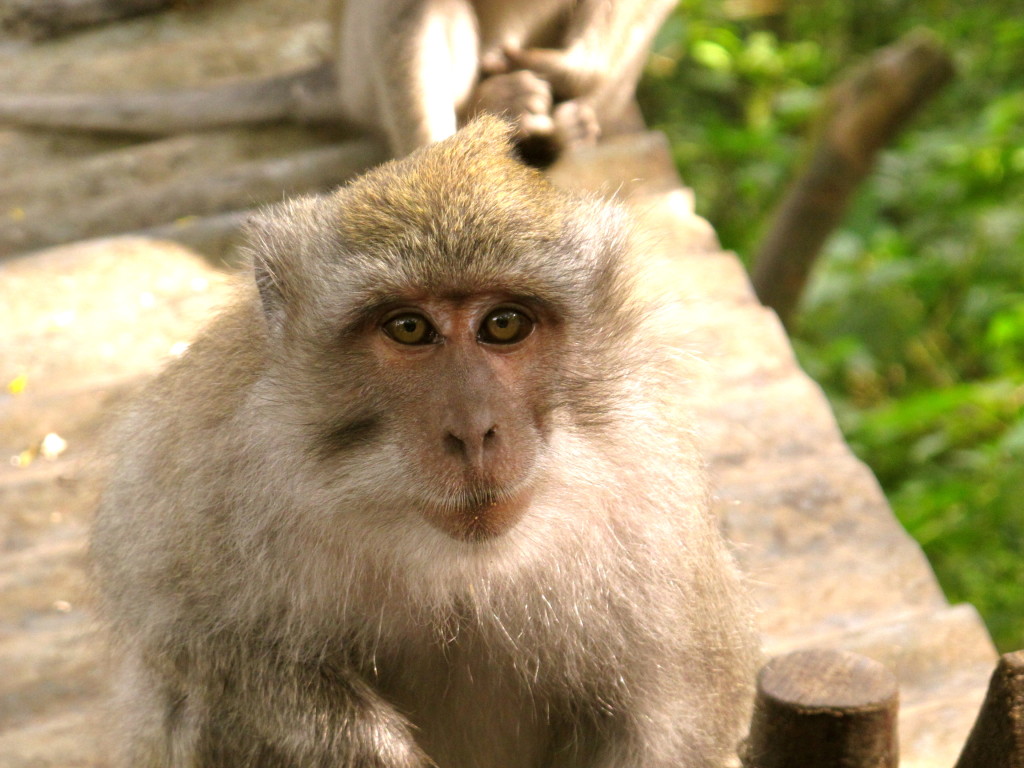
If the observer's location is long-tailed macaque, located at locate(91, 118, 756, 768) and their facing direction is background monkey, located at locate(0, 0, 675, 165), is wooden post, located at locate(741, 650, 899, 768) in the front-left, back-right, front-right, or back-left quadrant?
back-right

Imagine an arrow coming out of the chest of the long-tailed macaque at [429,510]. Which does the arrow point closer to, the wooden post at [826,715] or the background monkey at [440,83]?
the wooden post

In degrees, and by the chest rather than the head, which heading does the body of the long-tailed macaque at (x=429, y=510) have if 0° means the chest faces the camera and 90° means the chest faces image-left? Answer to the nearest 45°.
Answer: approximately 0°

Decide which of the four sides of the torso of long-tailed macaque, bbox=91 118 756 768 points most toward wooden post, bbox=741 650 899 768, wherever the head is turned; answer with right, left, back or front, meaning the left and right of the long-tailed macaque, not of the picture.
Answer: left

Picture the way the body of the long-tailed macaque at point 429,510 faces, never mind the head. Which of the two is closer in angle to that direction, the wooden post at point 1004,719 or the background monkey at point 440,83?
the wooden post

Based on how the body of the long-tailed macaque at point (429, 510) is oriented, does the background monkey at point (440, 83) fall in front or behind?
behind

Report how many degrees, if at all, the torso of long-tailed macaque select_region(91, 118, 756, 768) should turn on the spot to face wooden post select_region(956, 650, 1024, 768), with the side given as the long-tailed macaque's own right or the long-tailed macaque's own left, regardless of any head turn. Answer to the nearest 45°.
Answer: approximately 90° to the long-tailed macaque's own left
